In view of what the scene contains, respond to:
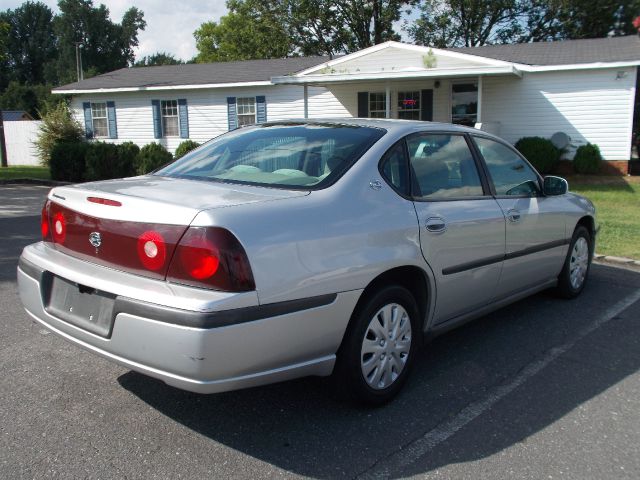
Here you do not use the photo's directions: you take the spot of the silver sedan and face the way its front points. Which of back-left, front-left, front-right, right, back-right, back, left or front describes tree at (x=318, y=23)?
front-left

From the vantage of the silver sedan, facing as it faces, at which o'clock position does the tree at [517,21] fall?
The tree is roughly at 11 o'clock from the silver sedan.

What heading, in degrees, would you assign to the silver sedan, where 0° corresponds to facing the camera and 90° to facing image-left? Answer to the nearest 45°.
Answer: approximately 225°

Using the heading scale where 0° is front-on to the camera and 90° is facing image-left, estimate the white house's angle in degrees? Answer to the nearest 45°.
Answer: approximately 45°

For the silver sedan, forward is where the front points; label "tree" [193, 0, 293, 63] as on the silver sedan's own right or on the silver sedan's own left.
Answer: on the silver sedan's own left

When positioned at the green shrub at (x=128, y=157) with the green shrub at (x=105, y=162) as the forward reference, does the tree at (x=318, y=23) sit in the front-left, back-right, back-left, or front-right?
back-right

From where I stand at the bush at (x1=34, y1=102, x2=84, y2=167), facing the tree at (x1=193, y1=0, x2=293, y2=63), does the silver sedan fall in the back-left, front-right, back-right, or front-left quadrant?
back-right

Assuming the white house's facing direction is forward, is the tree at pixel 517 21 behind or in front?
behind

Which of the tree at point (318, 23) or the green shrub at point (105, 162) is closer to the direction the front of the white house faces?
the green shrub

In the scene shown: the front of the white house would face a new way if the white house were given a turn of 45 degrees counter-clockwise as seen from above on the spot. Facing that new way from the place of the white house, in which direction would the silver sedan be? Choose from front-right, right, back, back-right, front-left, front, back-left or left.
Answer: front

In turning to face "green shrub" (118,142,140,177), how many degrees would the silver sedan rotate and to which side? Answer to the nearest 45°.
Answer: approximately 45° to its left
